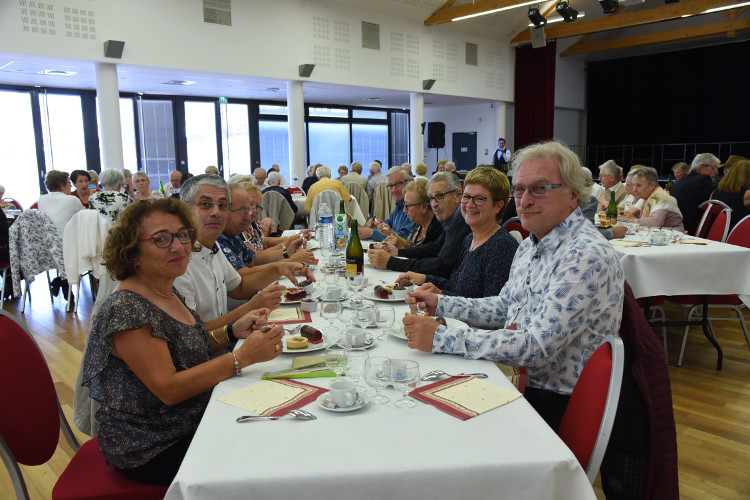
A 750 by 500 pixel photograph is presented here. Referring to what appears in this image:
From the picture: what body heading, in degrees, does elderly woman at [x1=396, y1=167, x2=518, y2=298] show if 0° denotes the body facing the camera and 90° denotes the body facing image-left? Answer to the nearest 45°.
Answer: approximately 45°

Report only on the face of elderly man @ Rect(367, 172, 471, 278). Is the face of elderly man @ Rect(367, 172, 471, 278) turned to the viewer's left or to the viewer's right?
to the viewer's left

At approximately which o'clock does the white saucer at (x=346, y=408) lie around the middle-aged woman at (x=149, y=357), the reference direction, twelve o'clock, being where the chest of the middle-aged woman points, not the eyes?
The white saucer is roughly at 12 o'clock from the middle-aged woman.

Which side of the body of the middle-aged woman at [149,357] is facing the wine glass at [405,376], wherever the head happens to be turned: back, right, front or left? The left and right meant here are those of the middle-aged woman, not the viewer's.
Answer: front

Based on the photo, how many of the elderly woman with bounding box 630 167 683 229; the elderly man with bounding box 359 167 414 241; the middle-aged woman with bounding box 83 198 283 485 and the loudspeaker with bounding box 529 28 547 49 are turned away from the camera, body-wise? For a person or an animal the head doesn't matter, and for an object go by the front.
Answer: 0

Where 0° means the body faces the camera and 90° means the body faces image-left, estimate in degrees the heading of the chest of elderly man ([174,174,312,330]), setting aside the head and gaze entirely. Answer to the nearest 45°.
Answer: approximately 315°

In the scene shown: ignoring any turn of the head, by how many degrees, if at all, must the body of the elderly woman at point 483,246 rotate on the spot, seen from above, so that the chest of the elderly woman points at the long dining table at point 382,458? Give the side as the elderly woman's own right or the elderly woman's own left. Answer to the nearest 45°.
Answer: approximately 45° to the elderly woman's own left

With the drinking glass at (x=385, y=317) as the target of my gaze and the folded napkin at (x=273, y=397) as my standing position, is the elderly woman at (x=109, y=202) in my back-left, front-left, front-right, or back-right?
front-left

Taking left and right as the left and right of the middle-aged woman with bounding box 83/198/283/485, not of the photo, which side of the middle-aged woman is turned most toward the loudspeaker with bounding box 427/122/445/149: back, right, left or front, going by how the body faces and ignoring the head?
left

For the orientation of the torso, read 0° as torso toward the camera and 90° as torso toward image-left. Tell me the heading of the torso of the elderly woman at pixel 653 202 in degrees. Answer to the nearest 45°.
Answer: approximately 45°

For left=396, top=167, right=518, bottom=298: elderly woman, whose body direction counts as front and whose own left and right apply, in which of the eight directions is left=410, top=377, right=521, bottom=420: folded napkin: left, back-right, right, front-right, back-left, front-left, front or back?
front-left

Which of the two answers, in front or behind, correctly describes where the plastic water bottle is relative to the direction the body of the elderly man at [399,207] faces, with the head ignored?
in front

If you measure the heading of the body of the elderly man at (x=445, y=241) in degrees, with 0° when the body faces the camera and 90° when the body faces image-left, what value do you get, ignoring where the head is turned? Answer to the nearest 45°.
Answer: approximately 45°

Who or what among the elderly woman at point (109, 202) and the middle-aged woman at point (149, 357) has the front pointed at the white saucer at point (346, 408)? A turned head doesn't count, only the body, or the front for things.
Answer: the middle-aged woman at point (149, 357)
